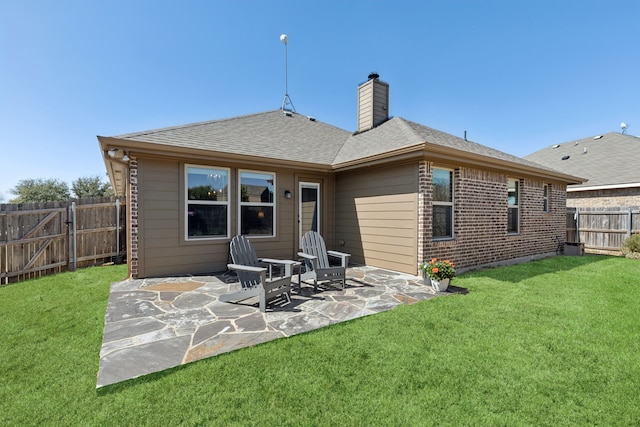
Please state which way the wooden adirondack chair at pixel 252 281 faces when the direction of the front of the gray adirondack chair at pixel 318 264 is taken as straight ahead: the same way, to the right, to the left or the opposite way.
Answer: the same way

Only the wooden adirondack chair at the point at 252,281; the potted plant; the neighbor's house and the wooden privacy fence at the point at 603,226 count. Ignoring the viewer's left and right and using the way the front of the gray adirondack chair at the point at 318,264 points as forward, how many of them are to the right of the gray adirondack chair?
1

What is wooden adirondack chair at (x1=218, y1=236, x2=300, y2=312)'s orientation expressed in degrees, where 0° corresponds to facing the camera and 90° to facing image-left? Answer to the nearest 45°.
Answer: approximately 315°

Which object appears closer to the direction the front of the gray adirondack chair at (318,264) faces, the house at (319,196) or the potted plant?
the potted plant

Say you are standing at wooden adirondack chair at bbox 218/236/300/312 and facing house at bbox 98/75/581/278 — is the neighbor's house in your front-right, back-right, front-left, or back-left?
front-right

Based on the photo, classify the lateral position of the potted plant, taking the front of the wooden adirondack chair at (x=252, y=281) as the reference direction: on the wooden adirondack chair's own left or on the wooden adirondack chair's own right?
on the wooden adirondack chair's own left

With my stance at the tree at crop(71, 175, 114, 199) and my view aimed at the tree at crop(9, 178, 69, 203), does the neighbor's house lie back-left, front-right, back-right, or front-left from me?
back-left

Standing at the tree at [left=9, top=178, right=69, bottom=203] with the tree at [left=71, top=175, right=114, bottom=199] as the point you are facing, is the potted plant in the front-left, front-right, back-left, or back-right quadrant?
front-right

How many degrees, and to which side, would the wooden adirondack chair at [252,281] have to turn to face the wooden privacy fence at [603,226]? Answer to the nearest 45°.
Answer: approximately 45° to its left

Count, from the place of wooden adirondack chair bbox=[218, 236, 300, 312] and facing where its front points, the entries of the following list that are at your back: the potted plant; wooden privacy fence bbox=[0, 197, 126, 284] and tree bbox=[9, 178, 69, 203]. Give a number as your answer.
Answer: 2

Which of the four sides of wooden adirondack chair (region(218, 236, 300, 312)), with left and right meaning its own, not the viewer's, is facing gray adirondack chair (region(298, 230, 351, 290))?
left

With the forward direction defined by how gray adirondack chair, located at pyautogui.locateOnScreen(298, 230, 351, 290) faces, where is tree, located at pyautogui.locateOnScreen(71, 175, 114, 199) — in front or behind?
behind

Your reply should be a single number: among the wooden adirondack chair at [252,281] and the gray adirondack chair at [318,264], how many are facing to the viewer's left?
0

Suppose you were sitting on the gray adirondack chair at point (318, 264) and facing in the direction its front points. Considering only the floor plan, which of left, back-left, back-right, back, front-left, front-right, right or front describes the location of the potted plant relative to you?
front-left

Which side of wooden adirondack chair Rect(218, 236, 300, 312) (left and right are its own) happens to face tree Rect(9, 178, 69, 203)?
back
